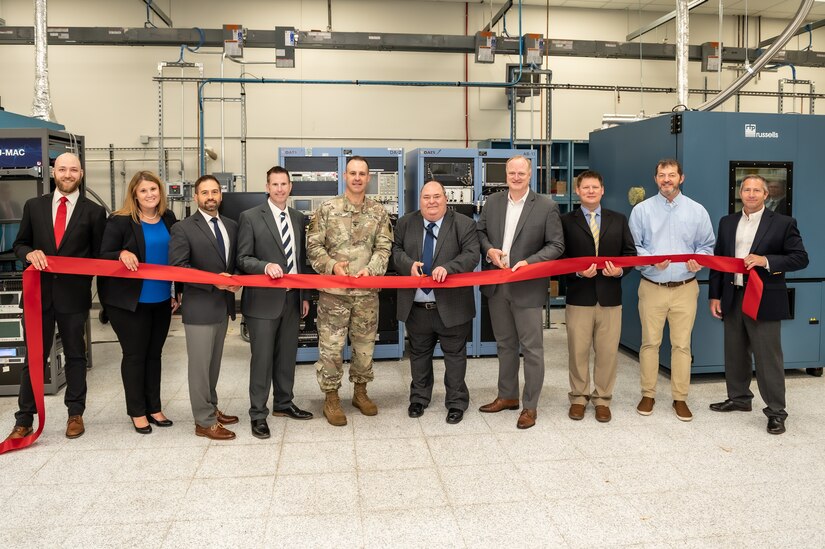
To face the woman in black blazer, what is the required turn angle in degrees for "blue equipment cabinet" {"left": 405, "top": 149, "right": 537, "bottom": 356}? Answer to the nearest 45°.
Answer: approximately 45° to its right

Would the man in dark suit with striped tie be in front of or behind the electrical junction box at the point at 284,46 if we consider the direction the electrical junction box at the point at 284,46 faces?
in front

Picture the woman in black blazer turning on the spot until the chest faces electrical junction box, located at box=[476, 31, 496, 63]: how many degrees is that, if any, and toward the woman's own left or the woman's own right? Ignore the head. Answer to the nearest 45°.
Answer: approximately 90° to the woman's own left

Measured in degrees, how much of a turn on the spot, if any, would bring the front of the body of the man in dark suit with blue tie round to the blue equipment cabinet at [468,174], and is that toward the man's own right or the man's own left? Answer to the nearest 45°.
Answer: approximately 180°

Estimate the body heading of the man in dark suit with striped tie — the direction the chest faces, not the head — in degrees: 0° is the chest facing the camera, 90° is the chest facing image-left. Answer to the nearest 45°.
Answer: approximately 315°
